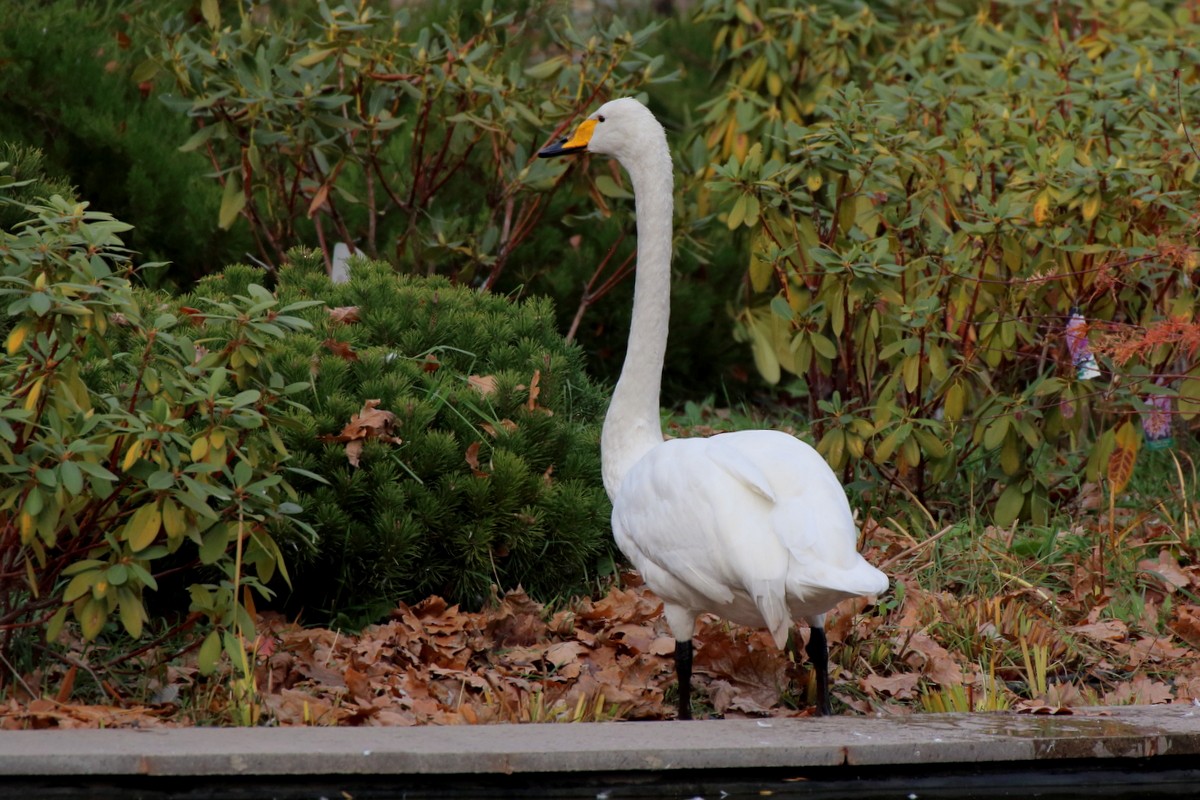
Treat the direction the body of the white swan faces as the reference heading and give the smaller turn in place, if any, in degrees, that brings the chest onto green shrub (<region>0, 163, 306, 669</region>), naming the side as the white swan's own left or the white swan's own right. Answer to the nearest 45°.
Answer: approximately 45° to the white swan's own left

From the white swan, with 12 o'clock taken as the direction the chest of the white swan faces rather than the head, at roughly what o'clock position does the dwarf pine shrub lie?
The dwarf pine shrub is roughly at 12 o'clock from the white swan.

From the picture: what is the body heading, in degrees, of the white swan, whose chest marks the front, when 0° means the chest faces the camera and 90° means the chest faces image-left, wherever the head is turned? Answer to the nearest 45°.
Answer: approximately 135°
